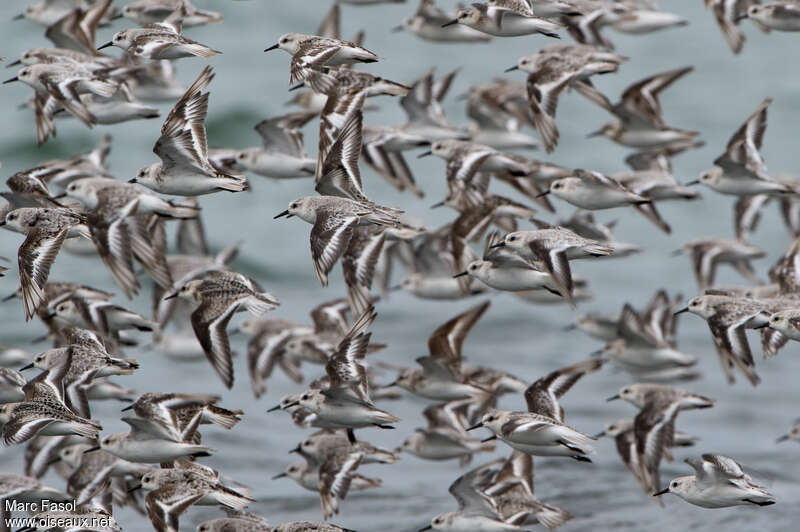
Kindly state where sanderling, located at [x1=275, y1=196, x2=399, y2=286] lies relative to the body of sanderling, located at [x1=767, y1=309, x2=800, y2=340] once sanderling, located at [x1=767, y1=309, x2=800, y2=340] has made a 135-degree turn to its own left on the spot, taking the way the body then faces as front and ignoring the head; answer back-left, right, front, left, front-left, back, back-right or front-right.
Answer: back-right

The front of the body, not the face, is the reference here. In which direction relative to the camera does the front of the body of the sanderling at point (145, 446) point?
to the viewer's left

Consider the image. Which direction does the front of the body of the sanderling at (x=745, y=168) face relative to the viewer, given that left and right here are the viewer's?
facing to the left of the viewer

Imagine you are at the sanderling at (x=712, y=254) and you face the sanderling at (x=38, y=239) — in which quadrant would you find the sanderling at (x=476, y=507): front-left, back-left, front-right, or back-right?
front-left

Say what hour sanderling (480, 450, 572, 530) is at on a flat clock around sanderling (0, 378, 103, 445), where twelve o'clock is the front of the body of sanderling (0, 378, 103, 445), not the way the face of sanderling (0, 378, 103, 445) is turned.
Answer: sanderling (480, 450, 572, 530) is roughly at 6 o'clock from sanderling (0, 378, 103, 445).

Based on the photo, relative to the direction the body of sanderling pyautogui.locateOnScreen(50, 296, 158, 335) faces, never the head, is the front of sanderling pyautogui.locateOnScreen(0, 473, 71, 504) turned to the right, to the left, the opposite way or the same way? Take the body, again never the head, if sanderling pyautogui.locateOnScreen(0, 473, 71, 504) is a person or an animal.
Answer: the same way

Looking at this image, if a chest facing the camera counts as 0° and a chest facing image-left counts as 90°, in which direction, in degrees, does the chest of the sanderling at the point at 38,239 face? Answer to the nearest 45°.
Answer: approximately 90°

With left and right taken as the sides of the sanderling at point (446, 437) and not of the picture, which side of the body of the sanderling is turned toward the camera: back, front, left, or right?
left

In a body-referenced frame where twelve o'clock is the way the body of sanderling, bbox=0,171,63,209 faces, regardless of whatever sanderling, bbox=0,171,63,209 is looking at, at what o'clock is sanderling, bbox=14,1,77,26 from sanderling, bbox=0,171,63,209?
sanderling, bbox=14,1,77,26 is roughly at 3 o'clock from sanderling, bbox=0,171,63,209.

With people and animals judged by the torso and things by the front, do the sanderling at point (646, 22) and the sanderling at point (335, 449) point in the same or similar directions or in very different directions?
same or similar directions

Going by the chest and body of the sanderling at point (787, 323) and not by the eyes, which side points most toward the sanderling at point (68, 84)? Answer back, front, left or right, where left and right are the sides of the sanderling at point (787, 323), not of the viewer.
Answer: front

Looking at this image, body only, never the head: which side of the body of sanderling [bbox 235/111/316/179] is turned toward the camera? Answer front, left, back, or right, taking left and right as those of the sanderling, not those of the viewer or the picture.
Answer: left

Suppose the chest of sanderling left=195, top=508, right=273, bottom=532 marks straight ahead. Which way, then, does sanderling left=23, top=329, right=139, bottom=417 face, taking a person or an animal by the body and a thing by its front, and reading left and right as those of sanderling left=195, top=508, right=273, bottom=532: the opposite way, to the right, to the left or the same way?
the same way

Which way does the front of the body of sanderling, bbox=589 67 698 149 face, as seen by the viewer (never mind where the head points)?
to the viewer's left

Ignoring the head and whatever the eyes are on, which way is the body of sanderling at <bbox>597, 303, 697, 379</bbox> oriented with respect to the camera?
to the viewer's left

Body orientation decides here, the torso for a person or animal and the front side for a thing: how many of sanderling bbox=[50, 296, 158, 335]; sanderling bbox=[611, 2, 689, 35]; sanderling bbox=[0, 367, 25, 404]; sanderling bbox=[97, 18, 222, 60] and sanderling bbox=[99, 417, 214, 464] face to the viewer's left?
5

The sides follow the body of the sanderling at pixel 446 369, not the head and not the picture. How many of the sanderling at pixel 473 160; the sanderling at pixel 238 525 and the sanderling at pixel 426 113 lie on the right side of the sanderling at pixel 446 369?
2
